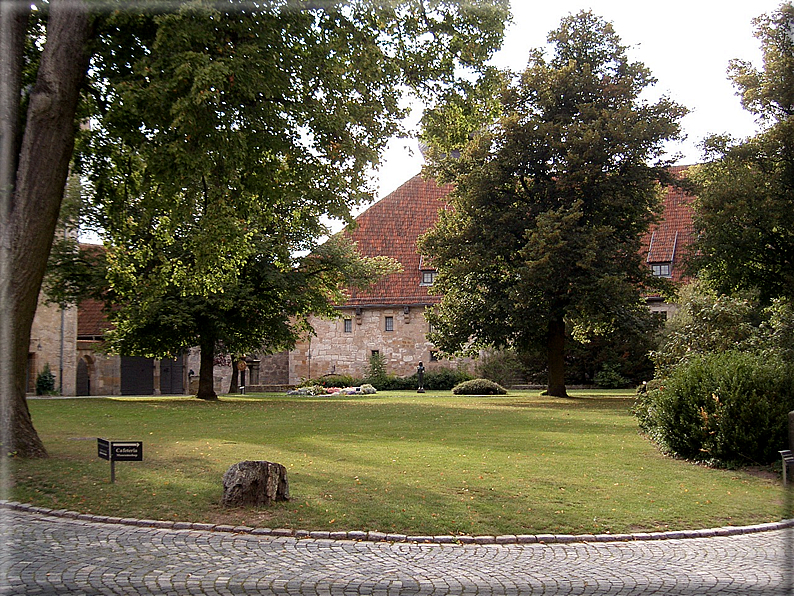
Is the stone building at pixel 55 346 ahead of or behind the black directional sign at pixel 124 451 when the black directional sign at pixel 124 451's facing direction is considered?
behind

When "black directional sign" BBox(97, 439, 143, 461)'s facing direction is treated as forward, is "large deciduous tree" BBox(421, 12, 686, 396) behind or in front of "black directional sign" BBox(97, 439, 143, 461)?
behind

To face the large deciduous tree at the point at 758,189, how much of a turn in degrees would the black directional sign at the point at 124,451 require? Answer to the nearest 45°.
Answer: approximately 135° to its left

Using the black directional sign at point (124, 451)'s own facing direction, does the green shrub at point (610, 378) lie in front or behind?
behind

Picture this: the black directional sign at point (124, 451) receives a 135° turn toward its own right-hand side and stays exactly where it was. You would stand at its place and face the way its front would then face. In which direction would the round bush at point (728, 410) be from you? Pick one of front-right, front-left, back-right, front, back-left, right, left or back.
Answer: back-right

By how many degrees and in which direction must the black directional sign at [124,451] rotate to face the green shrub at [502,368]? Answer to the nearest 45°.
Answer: approximately 135° to its left

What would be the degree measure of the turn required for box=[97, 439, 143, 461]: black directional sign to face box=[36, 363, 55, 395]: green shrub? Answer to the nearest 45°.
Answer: approximately 180°

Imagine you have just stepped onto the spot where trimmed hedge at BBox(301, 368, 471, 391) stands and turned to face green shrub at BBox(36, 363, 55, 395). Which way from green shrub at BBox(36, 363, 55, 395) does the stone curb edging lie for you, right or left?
left

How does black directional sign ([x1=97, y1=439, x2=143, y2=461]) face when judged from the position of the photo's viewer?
facing the viewer

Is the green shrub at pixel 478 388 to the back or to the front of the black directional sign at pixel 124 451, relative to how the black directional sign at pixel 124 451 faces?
to the back
